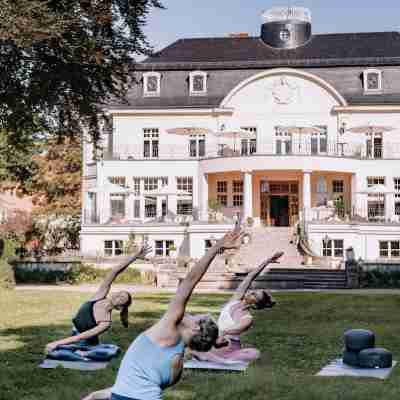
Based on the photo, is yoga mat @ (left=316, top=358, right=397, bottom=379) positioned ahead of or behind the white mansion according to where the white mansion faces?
ahead

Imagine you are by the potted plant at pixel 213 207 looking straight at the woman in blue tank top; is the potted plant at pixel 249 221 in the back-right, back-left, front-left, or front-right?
front-left

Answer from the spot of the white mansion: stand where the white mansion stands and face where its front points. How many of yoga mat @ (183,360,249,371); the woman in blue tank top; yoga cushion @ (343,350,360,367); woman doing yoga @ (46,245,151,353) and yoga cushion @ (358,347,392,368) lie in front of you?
5

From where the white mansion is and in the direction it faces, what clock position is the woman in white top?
The woman in white top is roughly at 12 o'clock from the white mansion.

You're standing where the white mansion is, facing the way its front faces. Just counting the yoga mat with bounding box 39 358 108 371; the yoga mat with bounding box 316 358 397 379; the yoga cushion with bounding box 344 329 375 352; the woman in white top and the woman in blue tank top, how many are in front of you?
5

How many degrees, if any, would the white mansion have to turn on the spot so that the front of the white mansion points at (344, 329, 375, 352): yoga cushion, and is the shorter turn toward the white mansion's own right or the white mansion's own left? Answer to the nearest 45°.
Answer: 0° — it already faces it

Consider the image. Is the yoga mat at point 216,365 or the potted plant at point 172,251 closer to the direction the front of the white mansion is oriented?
the yoga mat

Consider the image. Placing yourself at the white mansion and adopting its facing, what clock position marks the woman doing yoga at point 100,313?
The woman doing yoga is roughly at 12 o'clock from the white mansion.

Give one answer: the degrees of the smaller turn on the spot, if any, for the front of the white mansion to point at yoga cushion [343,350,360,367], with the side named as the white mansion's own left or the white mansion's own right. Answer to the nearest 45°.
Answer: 0° — it already faces it

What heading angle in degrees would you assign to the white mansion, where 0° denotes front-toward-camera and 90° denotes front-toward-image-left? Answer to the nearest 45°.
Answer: approximately 0°

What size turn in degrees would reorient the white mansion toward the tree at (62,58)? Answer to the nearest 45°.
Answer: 0° — it already faces it

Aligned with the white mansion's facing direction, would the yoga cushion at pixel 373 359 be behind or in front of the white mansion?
in front

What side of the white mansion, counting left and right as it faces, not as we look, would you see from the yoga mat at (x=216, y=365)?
front

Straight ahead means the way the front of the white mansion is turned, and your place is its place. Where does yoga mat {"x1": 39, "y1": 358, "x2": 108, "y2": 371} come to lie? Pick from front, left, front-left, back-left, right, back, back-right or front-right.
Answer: front

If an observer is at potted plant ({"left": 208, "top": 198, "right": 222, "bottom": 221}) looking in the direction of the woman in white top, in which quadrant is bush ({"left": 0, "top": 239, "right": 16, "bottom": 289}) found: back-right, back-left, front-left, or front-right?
front-right

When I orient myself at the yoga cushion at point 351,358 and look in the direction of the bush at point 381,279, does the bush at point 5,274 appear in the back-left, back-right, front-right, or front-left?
front-left
